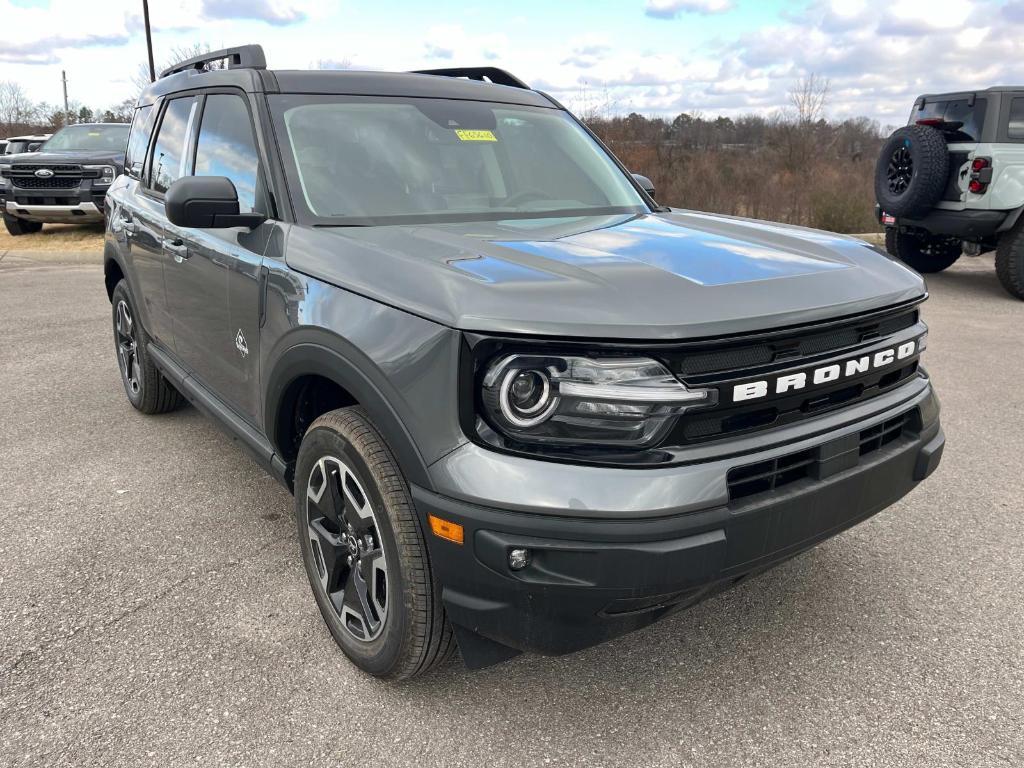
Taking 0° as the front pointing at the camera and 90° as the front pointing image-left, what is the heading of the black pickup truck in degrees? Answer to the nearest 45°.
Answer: approximately 45°

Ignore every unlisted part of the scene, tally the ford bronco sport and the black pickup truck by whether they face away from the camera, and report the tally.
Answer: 0

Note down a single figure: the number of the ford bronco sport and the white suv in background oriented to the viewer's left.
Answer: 0

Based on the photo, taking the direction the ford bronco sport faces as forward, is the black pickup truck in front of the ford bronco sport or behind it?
behind

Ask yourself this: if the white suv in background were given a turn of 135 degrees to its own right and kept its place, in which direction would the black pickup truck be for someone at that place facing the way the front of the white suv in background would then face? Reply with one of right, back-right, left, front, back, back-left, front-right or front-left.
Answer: right

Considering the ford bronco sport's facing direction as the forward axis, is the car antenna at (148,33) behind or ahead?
behind

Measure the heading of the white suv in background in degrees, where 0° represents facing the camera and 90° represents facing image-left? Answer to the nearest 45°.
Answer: approximately 225°

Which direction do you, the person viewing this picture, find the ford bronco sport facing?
facing the viewer and to the right of the viewer
